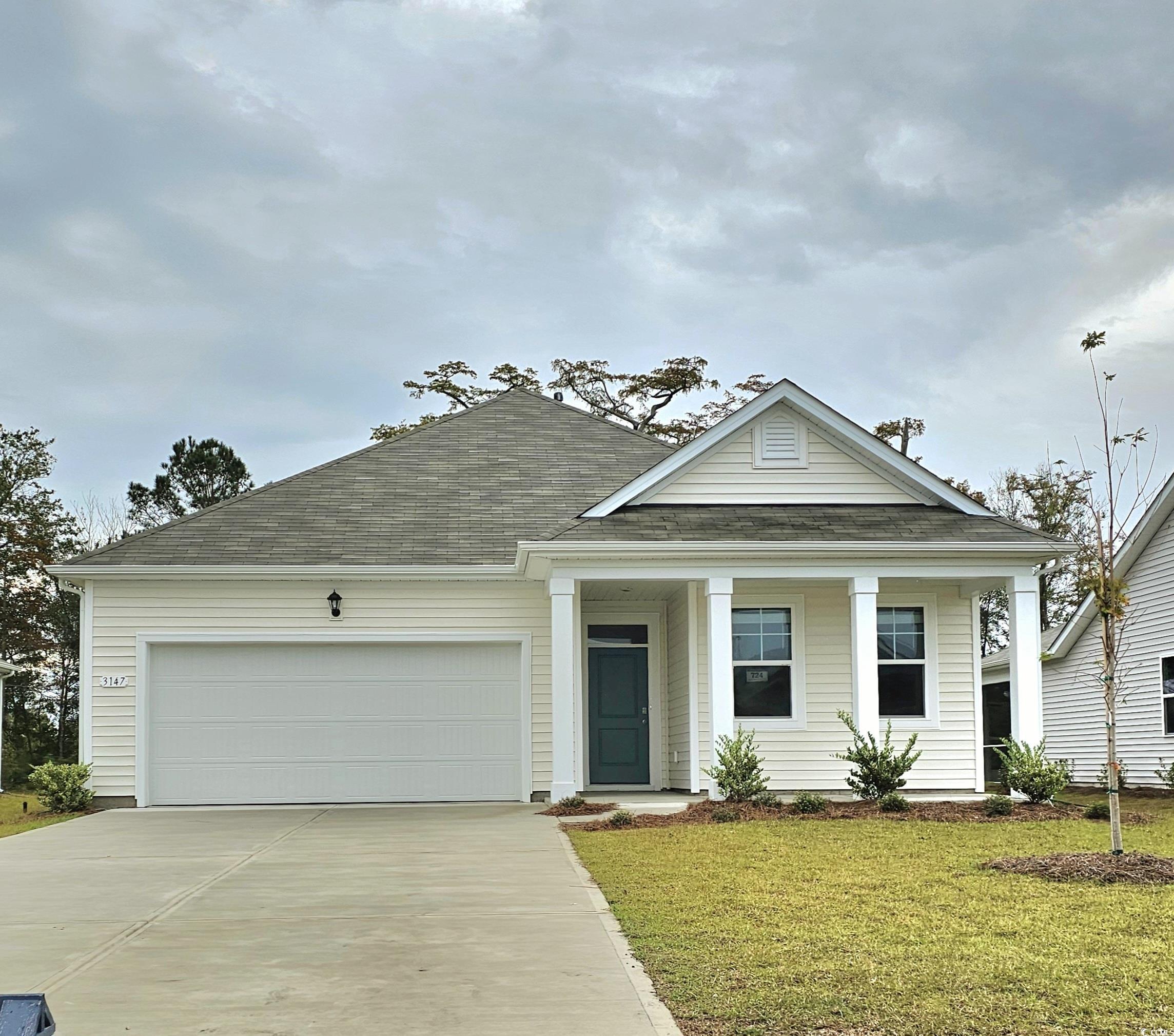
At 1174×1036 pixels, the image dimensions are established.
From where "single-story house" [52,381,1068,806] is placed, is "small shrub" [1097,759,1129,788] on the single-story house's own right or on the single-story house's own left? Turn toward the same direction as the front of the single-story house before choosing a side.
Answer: on the single-story house's own left

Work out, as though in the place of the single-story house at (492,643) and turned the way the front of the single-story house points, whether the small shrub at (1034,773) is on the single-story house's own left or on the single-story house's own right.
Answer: on the single-story house's own left

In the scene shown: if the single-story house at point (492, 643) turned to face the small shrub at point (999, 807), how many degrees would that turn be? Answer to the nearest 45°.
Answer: approximately 45° to its left

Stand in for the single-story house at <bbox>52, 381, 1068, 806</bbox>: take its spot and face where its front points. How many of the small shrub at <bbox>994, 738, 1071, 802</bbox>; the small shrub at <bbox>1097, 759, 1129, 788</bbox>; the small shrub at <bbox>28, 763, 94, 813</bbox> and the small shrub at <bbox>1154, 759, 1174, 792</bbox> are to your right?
1

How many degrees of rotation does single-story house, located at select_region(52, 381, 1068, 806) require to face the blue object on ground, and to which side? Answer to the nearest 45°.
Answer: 0° — it already faces it

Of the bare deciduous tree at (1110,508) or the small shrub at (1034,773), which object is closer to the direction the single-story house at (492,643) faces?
the bare deciduous tree

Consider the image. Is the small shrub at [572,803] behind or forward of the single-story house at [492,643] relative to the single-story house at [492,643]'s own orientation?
forward

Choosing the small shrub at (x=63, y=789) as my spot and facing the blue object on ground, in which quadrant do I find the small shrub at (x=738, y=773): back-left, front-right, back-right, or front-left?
front-left

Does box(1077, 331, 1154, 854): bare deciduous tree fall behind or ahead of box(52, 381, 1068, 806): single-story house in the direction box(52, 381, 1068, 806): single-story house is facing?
ahead

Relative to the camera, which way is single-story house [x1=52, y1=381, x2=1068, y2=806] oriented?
toward the camera
